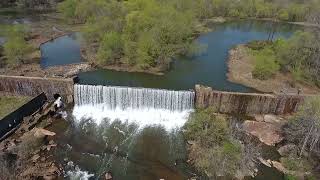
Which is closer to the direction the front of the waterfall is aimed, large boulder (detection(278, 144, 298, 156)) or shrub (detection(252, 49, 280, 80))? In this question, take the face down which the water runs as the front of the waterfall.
the large boulder

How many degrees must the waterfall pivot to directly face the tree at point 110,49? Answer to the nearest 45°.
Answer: approximately 180°

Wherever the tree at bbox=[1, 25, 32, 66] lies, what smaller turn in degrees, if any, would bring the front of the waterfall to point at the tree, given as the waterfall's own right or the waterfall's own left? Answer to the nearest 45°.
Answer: approximately 135° to the waterfall's own right

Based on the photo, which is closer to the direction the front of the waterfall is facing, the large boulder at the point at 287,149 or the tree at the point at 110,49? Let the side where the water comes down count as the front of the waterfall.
the large boulder

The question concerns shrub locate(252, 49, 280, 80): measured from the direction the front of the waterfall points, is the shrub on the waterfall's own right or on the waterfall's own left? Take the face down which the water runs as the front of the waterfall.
on the waterfall's own left

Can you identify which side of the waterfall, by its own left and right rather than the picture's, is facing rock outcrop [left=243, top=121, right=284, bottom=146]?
left

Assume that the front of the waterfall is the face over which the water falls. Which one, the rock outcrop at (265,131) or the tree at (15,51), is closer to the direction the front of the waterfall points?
the rock outcrop

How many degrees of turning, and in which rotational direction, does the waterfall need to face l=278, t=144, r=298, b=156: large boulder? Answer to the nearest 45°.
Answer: approximately 45° to its left

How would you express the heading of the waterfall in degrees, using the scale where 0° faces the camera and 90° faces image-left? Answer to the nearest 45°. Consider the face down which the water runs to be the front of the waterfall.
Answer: approximately 0°
